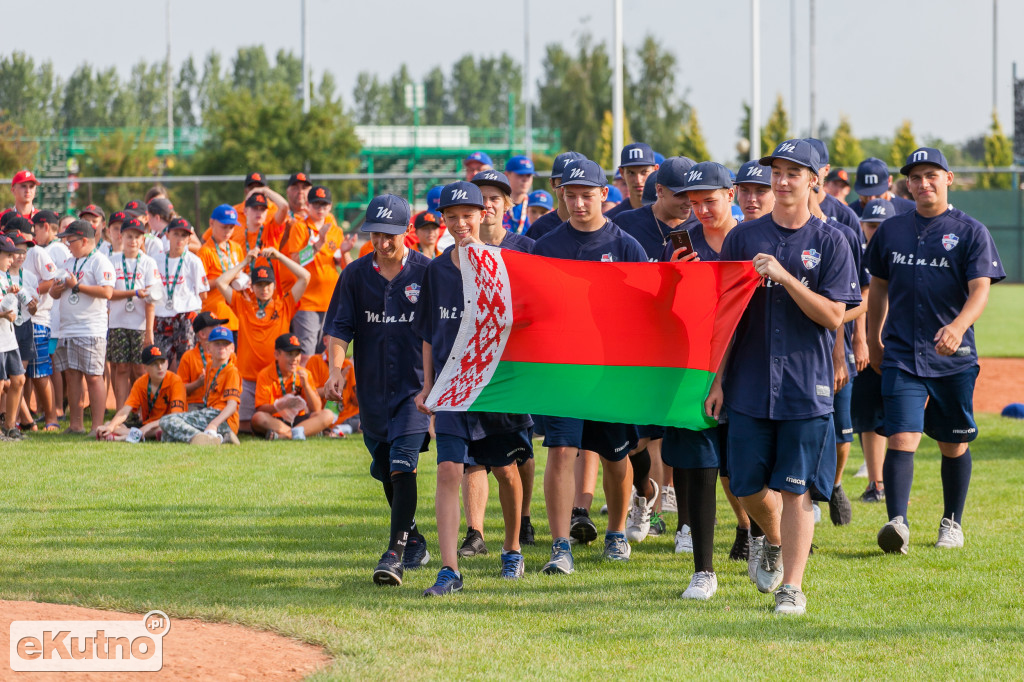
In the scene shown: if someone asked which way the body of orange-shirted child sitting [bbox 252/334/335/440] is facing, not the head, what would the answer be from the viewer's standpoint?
toward the camera

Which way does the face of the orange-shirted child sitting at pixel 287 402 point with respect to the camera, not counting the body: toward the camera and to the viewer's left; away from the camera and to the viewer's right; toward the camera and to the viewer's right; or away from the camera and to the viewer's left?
toward the camera and to the viewer's right

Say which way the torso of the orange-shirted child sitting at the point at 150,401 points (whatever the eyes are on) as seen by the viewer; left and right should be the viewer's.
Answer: facing the viewer and to the left of the viewer

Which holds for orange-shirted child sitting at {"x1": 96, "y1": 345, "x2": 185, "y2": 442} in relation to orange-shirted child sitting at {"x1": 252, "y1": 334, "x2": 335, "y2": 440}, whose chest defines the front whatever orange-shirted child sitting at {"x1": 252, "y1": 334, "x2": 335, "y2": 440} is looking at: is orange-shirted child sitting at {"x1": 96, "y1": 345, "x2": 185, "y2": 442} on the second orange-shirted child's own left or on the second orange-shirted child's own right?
on the second orange-shirted child's own right

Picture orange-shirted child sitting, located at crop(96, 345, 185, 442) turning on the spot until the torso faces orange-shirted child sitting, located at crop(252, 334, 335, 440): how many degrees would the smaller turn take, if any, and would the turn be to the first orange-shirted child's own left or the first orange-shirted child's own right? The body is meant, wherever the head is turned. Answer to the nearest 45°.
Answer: approximately 135° to the first orange-shirted child's own left

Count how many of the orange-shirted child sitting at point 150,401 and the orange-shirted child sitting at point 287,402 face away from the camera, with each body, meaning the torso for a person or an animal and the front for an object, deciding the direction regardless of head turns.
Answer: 0
